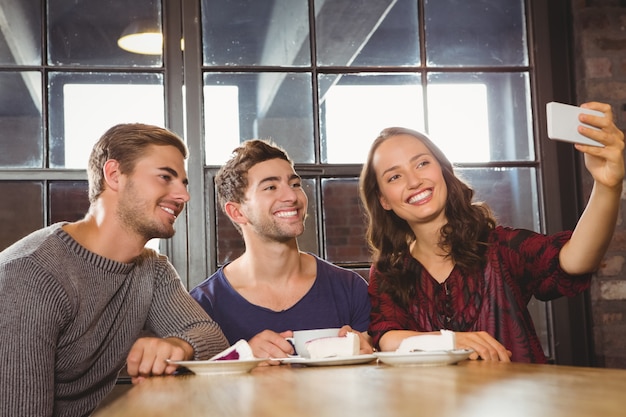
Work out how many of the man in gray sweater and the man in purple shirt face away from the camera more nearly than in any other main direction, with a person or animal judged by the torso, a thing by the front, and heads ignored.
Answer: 0

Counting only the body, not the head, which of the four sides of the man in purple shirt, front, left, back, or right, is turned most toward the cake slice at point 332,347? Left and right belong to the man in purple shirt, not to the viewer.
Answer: front

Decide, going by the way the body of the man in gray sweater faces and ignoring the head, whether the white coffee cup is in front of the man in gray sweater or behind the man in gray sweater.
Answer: in front

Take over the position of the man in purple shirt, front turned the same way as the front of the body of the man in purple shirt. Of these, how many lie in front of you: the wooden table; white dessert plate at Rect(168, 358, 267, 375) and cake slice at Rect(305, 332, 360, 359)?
3

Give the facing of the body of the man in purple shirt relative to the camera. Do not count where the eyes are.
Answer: toward the camera

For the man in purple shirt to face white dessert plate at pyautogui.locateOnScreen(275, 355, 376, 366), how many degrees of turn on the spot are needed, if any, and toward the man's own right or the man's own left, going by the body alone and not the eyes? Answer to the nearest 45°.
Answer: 0° — they already face it

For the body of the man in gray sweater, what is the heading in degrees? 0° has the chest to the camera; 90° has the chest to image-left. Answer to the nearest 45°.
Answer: approximately 315°

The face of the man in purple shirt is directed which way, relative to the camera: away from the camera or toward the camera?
toward the camera

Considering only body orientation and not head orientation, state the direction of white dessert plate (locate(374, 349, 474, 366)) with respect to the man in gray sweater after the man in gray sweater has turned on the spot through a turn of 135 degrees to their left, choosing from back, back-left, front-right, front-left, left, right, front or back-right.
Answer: back-right

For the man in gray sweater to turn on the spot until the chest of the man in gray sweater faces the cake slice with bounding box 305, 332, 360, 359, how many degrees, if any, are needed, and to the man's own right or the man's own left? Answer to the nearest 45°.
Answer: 0° — they already face it

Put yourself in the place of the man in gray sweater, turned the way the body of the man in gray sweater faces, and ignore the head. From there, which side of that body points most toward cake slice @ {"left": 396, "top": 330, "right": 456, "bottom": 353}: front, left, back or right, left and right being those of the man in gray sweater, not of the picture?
front

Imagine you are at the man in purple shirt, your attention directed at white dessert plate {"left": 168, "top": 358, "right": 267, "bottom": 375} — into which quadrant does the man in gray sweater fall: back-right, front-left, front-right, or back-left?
front-right

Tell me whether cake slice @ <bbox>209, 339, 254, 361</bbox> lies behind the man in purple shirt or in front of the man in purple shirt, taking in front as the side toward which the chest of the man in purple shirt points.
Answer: in front

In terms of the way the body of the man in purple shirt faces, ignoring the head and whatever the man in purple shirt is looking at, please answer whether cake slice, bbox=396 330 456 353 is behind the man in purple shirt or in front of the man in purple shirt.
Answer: in front
